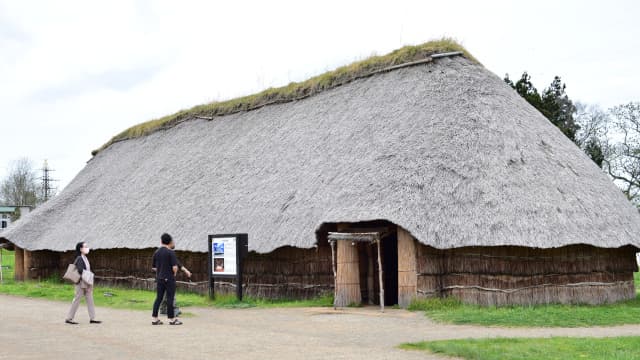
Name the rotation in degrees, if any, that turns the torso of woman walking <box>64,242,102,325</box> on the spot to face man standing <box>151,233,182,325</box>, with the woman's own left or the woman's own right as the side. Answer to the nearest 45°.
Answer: approximately 45° to the woman's own right

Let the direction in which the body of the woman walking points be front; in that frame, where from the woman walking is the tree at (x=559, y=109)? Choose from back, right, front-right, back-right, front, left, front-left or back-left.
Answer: front-left

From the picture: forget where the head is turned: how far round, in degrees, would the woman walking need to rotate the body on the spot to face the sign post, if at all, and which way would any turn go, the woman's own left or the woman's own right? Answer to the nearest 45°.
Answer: approximately 45° to the woman's own left

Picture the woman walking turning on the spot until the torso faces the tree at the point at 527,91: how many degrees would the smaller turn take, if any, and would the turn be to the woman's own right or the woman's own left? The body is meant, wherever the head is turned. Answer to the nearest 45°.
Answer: approximately 45° to the woman's own left

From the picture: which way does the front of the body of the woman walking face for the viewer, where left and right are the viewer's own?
facing to the right of the viewer
